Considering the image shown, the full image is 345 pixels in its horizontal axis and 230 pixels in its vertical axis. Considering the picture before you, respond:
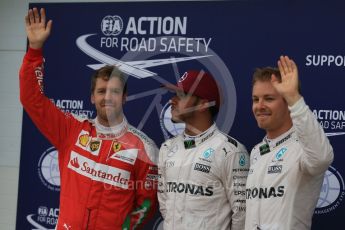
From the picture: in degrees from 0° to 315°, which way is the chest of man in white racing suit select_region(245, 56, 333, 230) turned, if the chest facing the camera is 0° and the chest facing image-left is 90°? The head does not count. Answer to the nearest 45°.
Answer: approximately 45°

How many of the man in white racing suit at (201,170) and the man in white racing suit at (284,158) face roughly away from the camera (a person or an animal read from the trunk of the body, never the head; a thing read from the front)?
0

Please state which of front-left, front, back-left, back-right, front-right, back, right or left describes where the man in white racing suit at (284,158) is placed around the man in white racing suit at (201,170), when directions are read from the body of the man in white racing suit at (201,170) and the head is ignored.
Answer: left

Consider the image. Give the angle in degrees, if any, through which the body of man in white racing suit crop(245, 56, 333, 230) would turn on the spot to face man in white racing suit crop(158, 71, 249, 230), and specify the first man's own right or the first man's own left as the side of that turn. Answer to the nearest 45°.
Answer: approximately 90° to the first man's own right

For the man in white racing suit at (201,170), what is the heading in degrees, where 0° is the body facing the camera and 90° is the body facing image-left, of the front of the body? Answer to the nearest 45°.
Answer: approximately 45°
